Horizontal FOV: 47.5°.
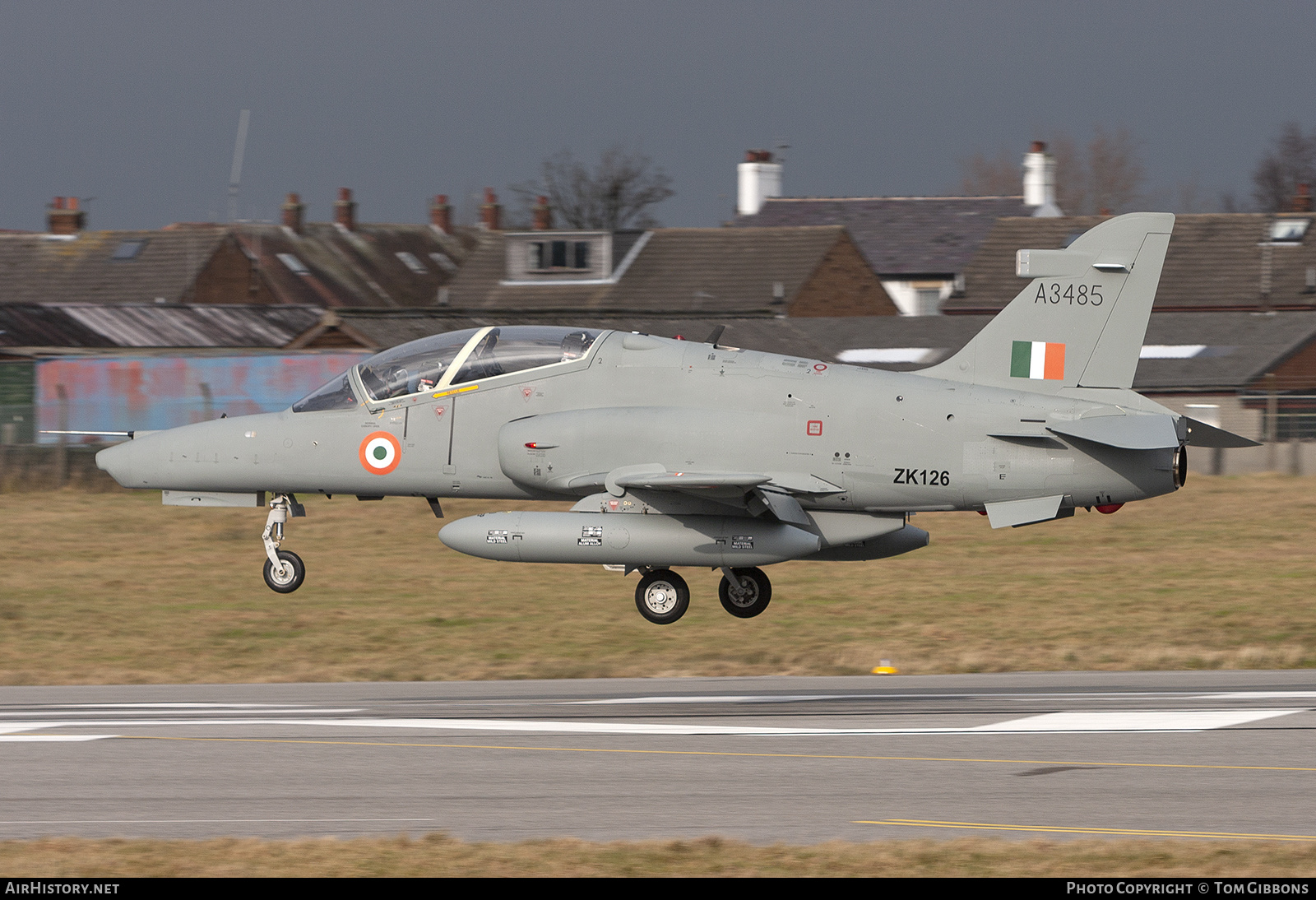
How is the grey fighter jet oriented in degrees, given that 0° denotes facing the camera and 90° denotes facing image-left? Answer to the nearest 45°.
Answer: approximately 90°
